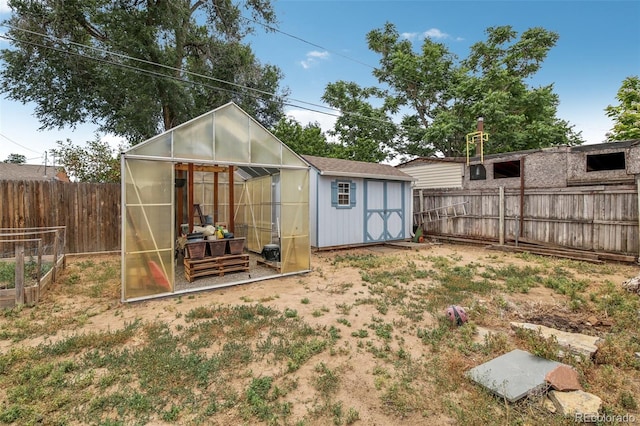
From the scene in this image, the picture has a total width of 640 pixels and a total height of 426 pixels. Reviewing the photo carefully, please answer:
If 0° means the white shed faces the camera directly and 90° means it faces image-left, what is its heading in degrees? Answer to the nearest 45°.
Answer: approximately 315°

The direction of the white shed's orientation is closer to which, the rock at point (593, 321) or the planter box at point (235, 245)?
the rock

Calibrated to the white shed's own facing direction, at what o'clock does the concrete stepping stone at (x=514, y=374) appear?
The concrete stepping stone is roughly at 1 o'clock from the white shed.

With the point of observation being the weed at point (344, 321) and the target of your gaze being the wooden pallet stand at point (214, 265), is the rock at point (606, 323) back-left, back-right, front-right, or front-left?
back-right

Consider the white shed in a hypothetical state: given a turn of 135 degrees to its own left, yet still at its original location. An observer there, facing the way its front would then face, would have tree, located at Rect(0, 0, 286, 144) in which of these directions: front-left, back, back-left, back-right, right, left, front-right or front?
left

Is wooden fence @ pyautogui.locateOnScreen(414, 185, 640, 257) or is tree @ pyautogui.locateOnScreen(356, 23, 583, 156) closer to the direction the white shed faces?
the wooden fence

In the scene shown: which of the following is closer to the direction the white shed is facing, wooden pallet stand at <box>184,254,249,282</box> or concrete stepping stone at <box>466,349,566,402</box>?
the concrete stepping stone

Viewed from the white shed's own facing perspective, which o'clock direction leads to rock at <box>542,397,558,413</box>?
The rock is roughly at 1 o'clock from the white shed.
